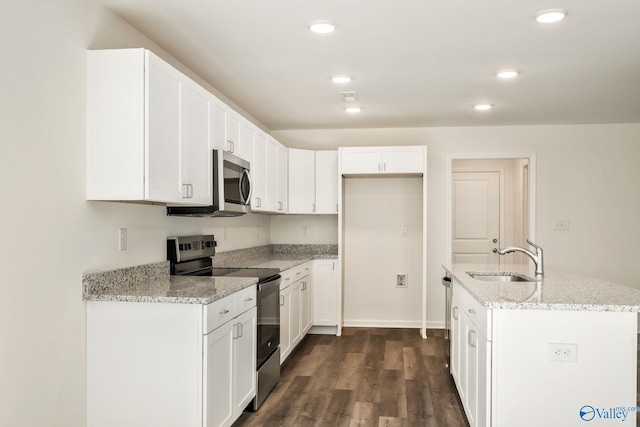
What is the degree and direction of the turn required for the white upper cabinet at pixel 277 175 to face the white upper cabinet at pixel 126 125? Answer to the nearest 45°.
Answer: approximately 45° to its right

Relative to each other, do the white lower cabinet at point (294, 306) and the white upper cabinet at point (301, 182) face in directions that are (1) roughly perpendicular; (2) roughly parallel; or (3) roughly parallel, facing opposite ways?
roughly perpendicular

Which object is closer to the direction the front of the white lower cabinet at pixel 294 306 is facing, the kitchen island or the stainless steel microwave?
the kitchen island

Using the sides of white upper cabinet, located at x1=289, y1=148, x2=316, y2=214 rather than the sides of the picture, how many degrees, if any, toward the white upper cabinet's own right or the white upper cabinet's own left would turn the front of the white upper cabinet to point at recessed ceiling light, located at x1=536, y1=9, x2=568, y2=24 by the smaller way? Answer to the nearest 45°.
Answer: approximately 45° to the white upper cabinet's own left

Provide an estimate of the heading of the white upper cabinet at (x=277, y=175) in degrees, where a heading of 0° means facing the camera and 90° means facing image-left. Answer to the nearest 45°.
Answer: approximately 315°

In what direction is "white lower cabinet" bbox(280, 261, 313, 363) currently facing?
to the viewer's right

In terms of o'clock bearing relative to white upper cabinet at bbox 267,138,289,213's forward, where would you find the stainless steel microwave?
The stainless steel microwave is roughly at 2 o'clock from the white upper cabinet.

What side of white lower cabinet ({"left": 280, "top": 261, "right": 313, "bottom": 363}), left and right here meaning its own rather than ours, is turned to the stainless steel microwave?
right

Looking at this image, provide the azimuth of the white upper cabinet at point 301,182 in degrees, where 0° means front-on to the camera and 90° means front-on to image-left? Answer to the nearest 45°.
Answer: approximately 0°

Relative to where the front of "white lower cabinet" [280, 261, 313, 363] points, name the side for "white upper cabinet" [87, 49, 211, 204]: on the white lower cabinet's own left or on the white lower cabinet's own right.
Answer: on the white lower cabinet's own right
